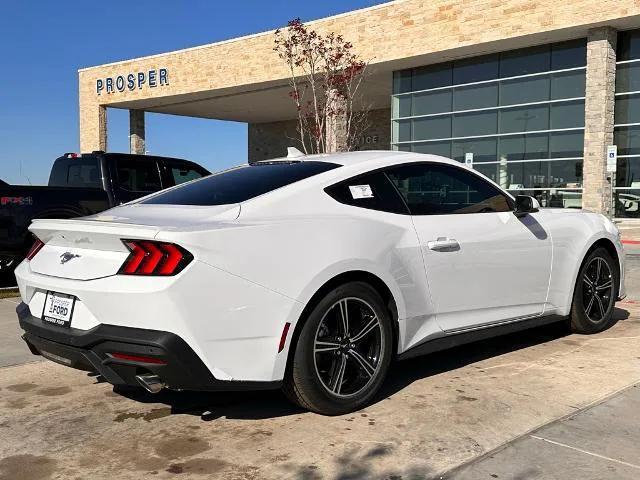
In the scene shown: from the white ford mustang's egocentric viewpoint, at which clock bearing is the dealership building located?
The dealership building is roughly at 11 o'clock from the white ford mustang.

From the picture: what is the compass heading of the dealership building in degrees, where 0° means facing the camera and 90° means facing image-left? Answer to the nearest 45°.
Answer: approximately 45°

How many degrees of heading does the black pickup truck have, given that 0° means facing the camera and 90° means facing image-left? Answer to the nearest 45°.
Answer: approximately 225°

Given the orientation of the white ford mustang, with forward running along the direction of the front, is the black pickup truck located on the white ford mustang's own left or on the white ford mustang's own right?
on the white ford mustang's own left

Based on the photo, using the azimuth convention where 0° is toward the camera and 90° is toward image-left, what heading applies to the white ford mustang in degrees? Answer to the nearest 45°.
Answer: approximately 225°

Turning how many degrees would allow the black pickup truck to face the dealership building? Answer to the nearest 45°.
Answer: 0° — it already faces it
